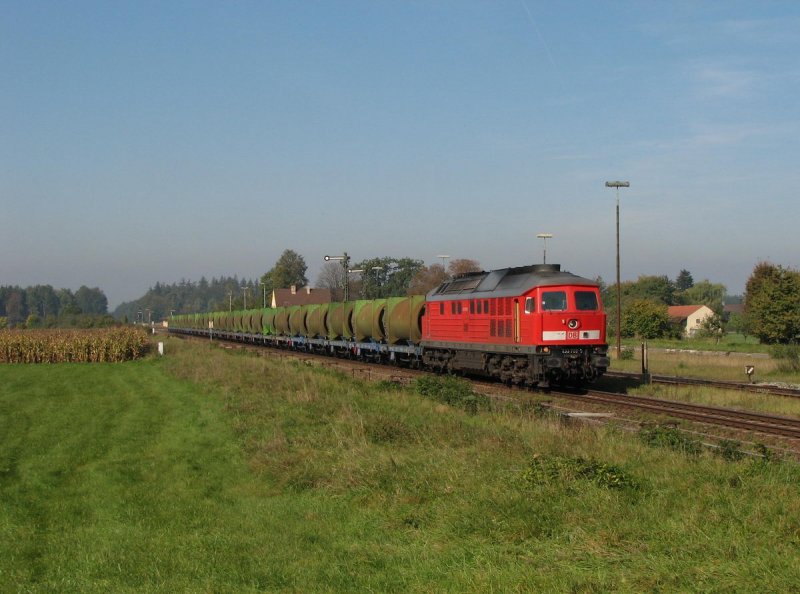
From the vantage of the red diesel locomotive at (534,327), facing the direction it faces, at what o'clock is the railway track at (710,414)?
The railway track is roughly at 12 o'clock from the red diesel locomotive.

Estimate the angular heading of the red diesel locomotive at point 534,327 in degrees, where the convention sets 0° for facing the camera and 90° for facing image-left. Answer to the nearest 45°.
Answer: approximately 315°

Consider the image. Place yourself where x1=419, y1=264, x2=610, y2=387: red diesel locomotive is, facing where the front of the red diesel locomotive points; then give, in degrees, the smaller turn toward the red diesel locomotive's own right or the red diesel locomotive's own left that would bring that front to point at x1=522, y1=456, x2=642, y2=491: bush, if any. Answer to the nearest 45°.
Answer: approximately 45° to the red diesel locomotive's own right

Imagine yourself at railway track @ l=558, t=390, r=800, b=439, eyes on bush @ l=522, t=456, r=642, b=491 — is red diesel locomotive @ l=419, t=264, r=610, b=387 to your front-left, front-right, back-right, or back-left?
back-right

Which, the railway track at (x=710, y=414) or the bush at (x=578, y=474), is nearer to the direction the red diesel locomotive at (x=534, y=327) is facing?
the railway track

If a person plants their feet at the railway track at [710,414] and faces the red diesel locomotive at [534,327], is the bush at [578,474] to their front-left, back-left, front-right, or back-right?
back-left
